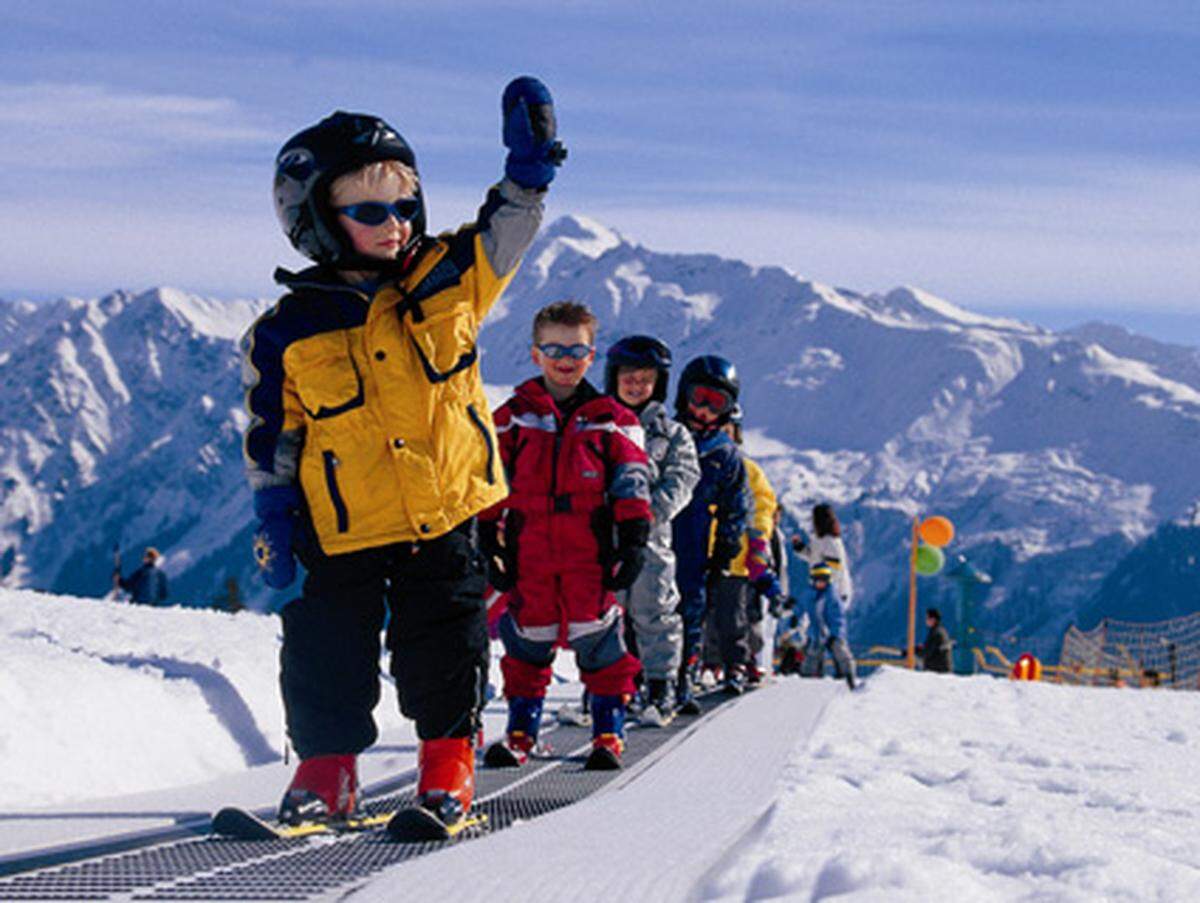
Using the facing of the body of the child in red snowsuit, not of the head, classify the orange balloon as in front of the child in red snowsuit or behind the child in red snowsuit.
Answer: behind

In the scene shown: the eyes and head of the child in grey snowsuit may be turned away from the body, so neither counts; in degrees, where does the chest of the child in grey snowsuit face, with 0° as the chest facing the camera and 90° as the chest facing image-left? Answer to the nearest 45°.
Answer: approximately 0°

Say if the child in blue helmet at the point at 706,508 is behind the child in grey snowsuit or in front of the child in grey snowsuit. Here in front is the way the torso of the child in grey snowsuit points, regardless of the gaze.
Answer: behind

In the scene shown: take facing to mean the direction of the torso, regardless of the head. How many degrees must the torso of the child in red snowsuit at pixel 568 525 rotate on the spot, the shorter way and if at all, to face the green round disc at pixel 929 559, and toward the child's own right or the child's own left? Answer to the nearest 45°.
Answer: approximately 180°

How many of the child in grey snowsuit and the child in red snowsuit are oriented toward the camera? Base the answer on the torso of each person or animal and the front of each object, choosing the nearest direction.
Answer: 2

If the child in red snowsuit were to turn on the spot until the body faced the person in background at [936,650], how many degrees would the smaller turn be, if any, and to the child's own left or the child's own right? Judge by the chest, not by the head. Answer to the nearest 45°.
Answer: approximately 180°

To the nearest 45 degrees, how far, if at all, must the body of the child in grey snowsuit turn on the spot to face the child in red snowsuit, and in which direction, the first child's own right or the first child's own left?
0° — they already face them

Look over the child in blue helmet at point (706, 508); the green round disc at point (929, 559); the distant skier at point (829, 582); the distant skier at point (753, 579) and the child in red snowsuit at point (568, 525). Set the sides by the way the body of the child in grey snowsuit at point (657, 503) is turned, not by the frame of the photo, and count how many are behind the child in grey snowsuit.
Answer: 4

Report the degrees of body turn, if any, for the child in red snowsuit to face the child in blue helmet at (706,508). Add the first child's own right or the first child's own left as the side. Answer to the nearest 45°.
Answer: approximately 180°

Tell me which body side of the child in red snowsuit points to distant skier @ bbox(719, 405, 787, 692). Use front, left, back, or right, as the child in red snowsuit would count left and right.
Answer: back

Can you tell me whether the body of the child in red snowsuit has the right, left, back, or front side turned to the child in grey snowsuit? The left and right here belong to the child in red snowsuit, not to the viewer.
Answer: back

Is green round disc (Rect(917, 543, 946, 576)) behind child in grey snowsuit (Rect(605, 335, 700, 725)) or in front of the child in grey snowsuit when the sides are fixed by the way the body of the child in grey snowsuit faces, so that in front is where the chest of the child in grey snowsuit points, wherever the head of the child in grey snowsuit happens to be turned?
behind

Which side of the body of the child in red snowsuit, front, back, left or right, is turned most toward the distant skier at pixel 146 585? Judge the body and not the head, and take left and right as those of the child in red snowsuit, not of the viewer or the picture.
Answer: back
